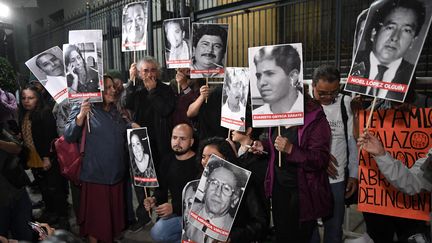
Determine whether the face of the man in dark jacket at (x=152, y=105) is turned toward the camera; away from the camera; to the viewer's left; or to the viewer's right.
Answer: toward the camera

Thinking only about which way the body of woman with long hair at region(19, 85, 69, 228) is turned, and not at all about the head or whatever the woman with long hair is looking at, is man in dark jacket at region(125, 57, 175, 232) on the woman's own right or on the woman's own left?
on the woman's own left

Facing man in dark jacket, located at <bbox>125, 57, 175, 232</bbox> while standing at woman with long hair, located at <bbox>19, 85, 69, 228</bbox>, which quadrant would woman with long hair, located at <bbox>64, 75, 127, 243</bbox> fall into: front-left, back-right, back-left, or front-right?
front-right

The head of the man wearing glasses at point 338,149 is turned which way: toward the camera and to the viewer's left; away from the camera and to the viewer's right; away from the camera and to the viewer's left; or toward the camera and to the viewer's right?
toward the camera and to the viewer's left

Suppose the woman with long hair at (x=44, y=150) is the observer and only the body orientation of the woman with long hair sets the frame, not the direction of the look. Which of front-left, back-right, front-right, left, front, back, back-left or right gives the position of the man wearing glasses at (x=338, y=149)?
left

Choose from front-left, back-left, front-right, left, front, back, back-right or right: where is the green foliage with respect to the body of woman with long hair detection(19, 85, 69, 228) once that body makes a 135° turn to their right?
front

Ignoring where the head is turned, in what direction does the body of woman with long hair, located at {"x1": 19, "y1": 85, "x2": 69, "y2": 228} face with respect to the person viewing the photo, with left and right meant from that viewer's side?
facing the viewer and to the left of the viewer

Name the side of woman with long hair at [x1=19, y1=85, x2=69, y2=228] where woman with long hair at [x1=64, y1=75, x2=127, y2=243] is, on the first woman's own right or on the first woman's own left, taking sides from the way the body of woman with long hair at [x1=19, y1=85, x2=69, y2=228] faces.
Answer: on the first woman's own left
